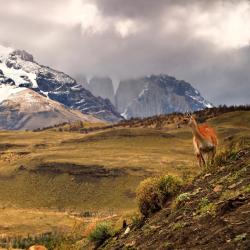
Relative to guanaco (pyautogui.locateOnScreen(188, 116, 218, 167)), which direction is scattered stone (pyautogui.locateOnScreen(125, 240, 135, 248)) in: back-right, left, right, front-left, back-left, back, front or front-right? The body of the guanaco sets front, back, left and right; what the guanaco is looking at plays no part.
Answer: front

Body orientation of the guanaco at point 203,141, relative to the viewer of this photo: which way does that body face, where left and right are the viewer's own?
facing the viewer and to the left of the viewer

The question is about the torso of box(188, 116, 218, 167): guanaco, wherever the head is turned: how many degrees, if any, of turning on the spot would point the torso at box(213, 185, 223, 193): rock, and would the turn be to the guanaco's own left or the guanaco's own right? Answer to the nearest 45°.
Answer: approximately 45° to the guanaco's own left

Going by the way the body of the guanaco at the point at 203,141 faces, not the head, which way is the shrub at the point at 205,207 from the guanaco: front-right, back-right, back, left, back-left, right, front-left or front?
front-left

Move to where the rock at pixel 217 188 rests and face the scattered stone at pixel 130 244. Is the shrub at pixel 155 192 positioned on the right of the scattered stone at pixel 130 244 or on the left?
right

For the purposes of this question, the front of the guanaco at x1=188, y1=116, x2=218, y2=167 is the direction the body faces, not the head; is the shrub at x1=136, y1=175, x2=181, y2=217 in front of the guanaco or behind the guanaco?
in front
